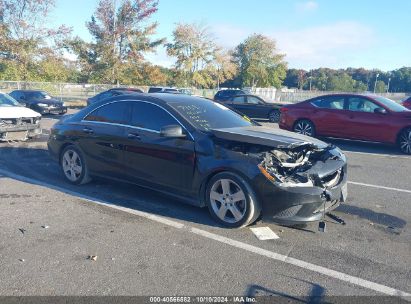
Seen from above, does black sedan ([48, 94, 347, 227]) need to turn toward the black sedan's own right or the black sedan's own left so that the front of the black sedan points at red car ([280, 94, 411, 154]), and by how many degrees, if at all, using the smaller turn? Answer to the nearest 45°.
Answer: approximately 90° to the black sedan's own left

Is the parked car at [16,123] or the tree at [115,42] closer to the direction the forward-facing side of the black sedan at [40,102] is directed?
the parked car

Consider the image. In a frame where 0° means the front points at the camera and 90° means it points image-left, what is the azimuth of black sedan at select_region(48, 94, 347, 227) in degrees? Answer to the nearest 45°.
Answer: approximately 315°

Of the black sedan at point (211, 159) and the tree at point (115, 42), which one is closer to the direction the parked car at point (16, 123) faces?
the black sedan

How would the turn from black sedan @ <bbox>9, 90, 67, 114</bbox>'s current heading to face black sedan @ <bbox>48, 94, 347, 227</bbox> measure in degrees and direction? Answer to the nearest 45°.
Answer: approximately 45° to its right

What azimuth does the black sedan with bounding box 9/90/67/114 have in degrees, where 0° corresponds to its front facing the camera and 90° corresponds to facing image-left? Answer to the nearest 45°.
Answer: approximately 315°

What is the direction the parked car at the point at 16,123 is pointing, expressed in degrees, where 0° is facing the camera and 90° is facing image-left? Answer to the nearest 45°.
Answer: approximately 315°
